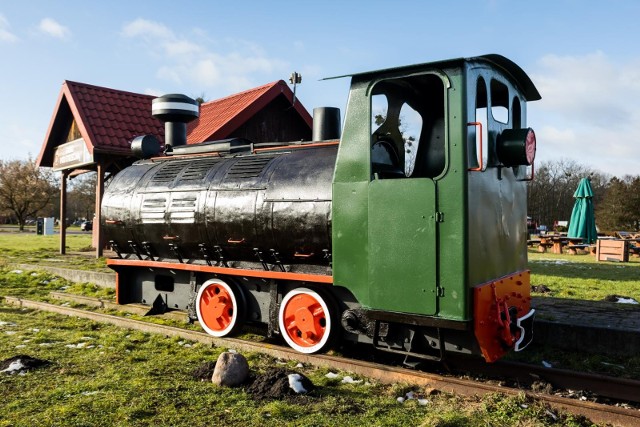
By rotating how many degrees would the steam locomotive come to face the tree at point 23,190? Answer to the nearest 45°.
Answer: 0° — it already faces it

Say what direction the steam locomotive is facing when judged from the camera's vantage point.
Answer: facing away from the viewer and to the left of the viewer

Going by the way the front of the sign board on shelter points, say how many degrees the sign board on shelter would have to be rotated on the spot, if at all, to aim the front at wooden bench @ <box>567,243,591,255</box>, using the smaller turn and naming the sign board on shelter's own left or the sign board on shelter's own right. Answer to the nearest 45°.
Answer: approximately 135° to the sign board on shelter's own left

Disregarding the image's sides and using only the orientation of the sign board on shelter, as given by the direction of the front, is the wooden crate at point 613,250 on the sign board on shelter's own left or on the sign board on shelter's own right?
on the sign board on shelter's own left

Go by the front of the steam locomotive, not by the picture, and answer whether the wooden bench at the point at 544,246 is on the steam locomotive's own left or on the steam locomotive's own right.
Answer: on the steam locomotive's own right

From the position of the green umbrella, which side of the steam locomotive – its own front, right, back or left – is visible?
right

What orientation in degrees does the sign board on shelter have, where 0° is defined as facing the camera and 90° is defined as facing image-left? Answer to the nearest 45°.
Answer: approximately 45°

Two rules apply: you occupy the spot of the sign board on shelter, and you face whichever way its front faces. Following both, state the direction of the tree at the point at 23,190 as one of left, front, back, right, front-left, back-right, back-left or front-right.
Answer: back-right
